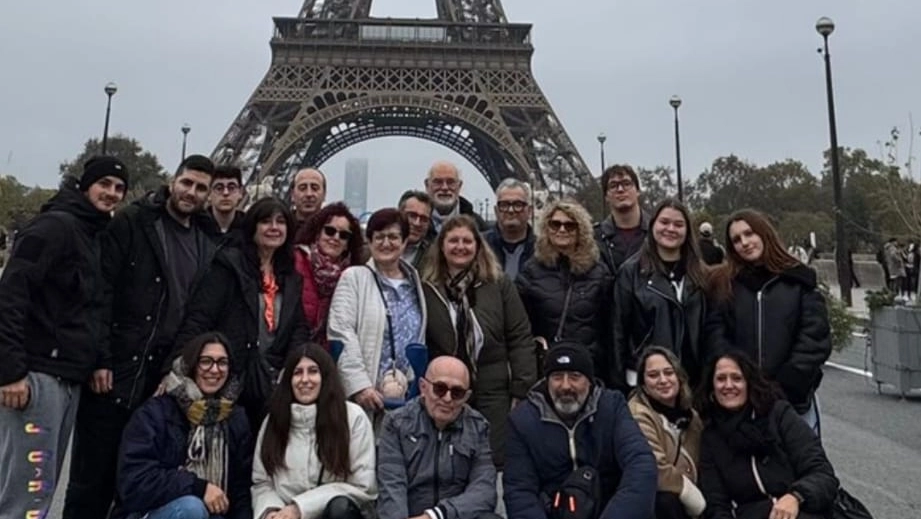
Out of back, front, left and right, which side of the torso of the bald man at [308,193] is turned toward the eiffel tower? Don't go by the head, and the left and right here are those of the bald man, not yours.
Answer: back

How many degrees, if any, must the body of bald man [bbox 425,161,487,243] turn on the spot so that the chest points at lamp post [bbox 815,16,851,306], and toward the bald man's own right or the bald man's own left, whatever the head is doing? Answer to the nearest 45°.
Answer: approximately 135° to the bald man's own left

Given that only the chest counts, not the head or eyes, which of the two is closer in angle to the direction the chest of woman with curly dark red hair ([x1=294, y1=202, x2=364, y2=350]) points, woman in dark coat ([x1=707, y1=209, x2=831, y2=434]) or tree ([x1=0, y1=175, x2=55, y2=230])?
the woman in dark coat

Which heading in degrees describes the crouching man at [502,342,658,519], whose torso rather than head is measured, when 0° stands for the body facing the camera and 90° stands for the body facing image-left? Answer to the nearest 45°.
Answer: approximately 0°

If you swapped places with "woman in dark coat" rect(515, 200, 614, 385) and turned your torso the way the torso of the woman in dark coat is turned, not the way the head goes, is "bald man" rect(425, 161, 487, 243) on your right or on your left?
on your right

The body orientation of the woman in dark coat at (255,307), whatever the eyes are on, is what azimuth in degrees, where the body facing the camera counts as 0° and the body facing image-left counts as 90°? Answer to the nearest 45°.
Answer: approximately 315°

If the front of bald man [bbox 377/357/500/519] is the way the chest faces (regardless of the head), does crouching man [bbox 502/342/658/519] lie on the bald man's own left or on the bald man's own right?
on the bald man's own left

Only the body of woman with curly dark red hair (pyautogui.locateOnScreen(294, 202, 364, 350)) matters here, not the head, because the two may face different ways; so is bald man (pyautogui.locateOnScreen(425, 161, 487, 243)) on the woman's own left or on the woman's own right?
on the woman's own left
